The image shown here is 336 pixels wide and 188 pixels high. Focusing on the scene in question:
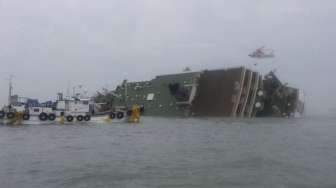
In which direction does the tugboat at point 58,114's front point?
to the viewer's right
